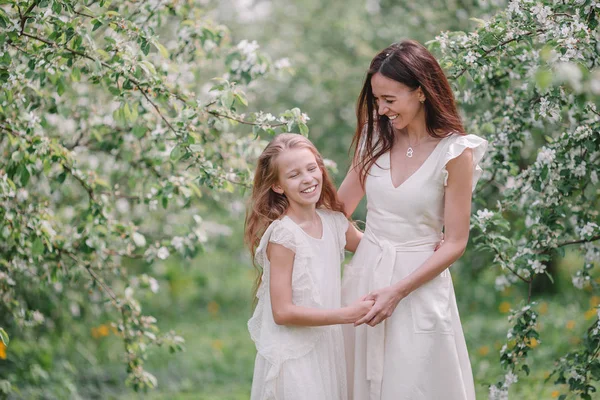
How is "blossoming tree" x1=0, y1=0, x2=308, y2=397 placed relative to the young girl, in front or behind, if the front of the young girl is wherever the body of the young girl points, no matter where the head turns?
behind

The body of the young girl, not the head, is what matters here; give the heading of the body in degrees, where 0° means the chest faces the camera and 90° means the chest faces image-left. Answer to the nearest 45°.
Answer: approximately 315°

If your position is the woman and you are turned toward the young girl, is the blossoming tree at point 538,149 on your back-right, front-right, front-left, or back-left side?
back-right
